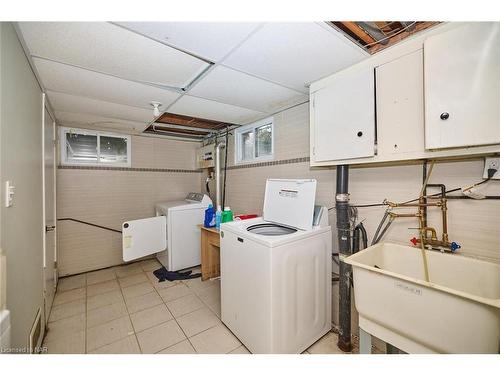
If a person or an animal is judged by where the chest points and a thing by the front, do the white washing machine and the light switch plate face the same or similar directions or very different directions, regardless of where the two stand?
very different directions

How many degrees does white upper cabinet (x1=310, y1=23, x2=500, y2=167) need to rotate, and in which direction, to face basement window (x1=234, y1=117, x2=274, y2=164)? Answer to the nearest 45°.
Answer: approximately 90° to its right

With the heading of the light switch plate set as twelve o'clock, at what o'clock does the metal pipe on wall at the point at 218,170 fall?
The metal pipe on wall is roughly at 11 o'clock from the light switch plate.

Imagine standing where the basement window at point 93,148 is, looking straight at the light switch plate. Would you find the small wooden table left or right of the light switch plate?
left

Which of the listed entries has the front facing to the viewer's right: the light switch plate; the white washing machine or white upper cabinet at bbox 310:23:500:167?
the light switch plate

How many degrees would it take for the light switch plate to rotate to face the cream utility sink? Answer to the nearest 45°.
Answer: approximately 45° to its right

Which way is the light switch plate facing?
to the viewer's right
